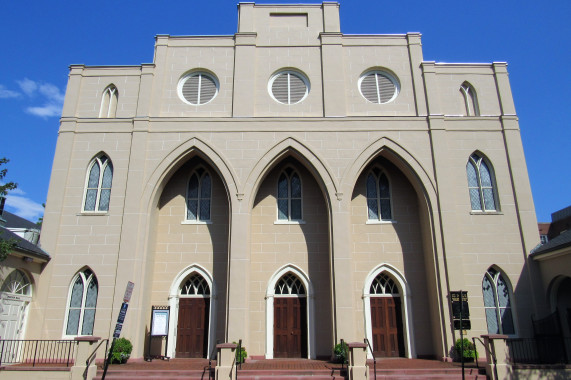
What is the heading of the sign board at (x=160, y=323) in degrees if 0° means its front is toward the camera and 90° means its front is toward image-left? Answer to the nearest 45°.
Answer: approximately 0°

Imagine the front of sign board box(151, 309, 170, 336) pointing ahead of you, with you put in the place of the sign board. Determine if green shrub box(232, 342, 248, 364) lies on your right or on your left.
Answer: on your left

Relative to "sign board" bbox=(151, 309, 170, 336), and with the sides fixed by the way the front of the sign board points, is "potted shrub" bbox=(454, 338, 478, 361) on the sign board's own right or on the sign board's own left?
on the sign board's own left

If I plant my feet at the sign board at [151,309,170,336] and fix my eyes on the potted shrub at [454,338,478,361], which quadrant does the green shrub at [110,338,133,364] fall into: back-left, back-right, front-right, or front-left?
back-right

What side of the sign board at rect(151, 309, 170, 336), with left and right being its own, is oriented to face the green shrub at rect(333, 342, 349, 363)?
left
